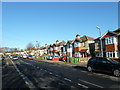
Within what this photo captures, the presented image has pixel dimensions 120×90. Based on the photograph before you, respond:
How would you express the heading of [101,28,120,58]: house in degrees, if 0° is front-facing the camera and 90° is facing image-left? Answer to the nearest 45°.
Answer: approximately 45°

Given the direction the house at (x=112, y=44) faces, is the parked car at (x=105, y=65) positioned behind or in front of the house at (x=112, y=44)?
in front

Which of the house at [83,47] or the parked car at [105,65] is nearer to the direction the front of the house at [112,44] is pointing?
the parked car

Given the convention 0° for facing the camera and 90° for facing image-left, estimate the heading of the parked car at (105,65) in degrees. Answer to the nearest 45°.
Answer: approximately 315°

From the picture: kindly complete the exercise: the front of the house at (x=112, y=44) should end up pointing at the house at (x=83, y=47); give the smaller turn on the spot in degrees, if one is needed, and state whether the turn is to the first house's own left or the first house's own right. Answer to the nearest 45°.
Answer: approximately 90° to the first house's own right

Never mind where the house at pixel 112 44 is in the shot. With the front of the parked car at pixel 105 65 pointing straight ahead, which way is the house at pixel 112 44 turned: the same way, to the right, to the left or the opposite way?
to the right

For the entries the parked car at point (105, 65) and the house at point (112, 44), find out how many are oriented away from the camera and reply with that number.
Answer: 0

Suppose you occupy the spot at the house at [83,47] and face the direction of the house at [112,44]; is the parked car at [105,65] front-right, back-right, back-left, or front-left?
front-right

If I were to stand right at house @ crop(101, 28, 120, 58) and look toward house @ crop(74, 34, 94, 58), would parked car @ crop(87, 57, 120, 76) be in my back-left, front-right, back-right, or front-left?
back-left

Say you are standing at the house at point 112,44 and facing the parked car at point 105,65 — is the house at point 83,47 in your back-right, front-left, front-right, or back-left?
back-right

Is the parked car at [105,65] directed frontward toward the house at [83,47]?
no
